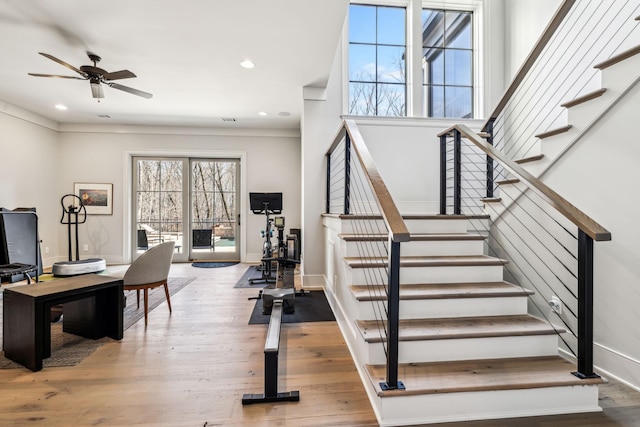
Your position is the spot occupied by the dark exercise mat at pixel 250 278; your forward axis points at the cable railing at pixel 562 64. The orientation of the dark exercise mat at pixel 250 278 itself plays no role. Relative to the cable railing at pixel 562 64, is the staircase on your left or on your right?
right

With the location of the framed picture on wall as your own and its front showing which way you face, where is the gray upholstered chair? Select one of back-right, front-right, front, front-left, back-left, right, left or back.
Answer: front

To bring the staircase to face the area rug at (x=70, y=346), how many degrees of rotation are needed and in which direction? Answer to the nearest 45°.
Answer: approximately 90° to its right

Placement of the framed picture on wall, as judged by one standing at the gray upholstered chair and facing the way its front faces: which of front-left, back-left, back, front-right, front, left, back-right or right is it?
front-right

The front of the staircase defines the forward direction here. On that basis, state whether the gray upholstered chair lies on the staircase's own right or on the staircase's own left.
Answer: on the staircase's own right

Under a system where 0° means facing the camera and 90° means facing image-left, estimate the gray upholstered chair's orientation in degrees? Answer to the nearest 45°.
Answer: approximately 135°

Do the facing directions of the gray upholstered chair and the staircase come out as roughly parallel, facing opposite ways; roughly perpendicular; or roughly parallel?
roughly perpendicular

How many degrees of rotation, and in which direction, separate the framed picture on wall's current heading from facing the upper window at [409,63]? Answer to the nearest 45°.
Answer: approximately 45° to its left

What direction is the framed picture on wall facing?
toward the camera

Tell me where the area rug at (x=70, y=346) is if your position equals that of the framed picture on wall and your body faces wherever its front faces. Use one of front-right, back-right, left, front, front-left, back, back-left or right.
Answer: front

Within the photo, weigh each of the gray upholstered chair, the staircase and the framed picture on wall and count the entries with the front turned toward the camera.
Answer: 2

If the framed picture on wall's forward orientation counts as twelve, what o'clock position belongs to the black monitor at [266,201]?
The black monitor is roughly at 11 o'clock from the framed picture on wall.

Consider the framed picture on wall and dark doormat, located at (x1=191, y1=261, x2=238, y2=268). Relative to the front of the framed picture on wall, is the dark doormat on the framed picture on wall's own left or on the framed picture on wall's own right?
on the framed picture on wall's own left

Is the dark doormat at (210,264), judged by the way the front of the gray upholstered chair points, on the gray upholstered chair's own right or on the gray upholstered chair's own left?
on the gray upholstered chair's own right
